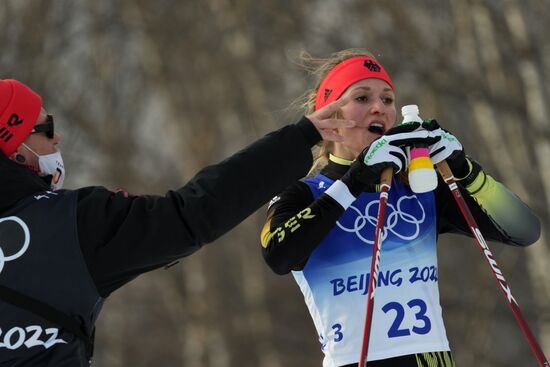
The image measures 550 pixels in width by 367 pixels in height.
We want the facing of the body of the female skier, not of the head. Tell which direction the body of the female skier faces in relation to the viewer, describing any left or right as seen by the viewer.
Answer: facing the viewer and to the right of the viewer
